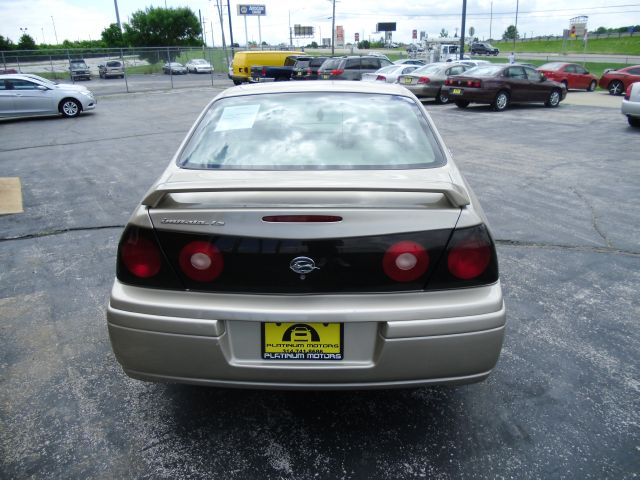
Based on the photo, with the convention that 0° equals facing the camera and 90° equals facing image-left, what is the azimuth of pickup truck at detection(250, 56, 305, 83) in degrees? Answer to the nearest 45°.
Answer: approximately 225°

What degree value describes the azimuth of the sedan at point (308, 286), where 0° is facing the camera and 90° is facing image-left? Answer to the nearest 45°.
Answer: approximately 180°

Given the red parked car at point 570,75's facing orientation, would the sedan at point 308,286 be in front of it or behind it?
behind

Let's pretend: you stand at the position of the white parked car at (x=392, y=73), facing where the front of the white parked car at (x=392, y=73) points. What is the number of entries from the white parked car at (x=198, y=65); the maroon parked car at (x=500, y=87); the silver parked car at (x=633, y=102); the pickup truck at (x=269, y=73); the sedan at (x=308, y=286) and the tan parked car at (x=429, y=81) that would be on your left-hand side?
2

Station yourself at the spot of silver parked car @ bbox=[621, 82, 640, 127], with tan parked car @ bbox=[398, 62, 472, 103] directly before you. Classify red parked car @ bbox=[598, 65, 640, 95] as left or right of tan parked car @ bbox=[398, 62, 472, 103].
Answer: right

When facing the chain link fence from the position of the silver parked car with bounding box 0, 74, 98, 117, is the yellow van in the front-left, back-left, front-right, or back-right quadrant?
front-right

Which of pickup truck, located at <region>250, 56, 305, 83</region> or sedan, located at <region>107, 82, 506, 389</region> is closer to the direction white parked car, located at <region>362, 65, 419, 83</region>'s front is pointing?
the pickup truck

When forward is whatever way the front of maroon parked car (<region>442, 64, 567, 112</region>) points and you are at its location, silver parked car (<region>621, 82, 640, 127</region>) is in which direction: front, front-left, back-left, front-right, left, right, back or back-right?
right

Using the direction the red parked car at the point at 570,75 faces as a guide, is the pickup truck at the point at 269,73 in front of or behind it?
behind

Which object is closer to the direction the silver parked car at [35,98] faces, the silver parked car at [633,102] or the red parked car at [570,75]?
the red parked car

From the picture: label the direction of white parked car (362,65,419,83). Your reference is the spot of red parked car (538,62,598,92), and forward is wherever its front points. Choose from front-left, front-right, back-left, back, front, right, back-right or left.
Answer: back

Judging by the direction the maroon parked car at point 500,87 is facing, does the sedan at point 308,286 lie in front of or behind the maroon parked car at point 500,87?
behind
